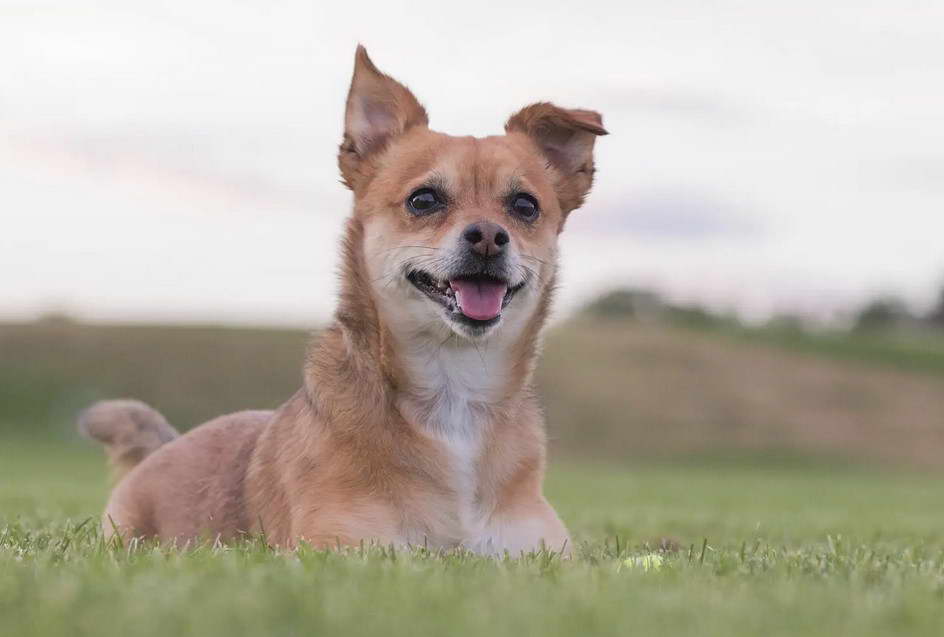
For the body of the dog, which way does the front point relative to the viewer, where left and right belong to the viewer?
facing the viewer and to the right of the viewer
